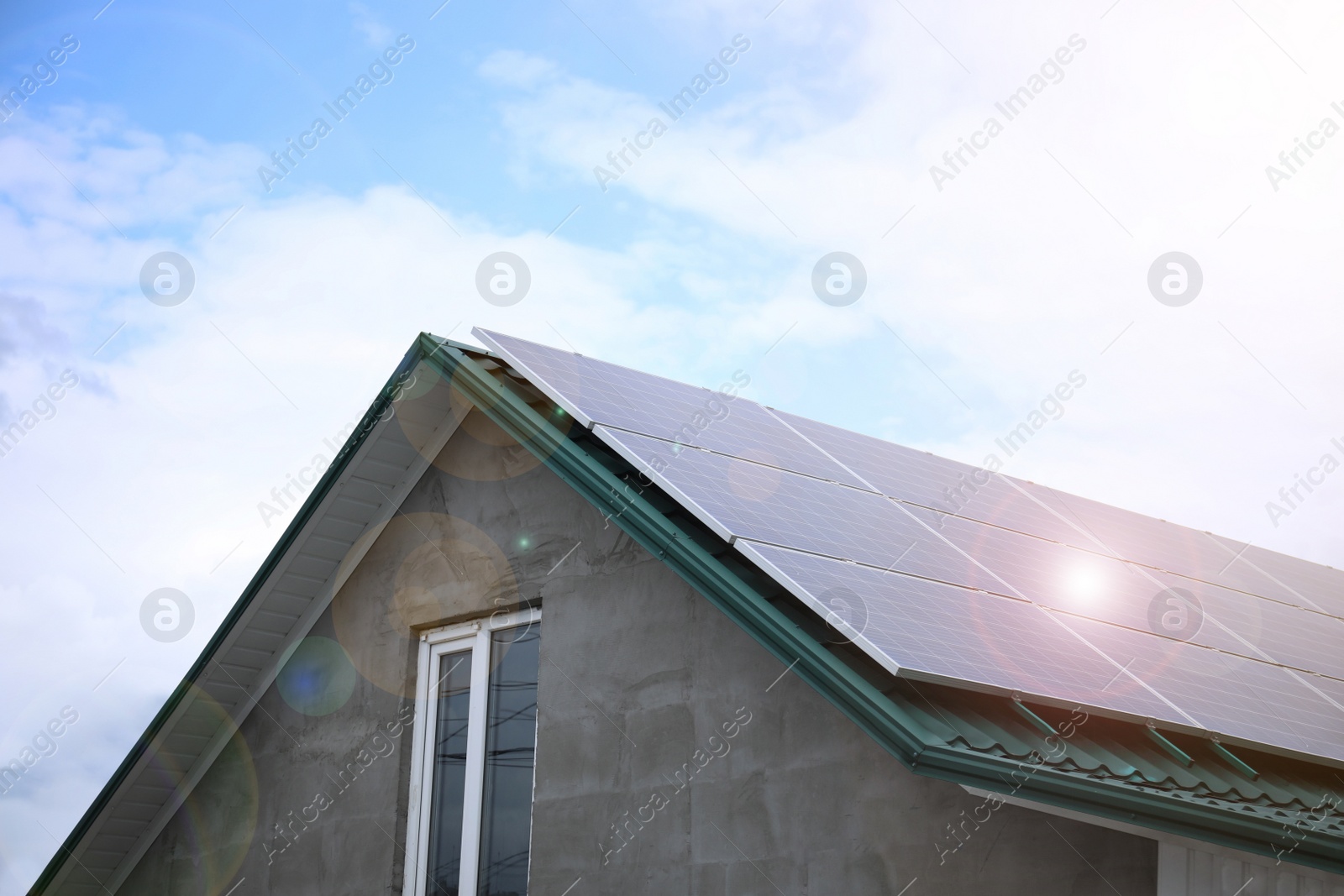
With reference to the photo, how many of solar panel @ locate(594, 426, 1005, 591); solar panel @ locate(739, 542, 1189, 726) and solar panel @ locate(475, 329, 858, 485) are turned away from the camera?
0

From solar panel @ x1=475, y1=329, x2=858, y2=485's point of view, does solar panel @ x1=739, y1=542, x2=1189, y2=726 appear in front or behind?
in front

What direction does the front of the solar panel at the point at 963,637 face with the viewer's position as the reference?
facing the viewer and to the right of the viewer

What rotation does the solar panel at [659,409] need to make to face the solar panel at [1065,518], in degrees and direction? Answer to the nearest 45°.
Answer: approximately 90° to its left

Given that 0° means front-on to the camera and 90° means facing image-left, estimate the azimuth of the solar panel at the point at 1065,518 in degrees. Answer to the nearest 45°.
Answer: approximately 315°

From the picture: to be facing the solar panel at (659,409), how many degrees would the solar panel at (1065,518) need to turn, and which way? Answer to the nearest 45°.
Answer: approximately 90° to its right

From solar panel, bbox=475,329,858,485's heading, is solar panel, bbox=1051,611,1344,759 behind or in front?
in front

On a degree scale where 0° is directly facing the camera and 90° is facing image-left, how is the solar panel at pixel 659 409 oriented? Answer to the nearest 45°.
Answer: approximately 315°

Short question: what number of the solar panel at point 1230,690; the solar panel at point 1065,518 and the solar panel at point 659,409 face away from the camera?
0

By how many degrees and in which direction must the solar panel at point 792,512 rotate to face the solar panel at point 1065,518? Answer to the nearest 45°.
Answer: approximately 90° to its left

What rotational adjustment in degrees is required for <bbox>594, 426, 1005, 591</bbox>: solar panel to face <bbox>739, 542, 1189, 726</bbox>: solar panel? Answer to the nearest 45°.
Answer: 0° — it already faces it

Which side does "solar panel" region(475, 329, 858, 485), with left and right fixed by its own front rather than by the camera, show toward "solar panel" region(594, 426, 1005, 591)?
front
